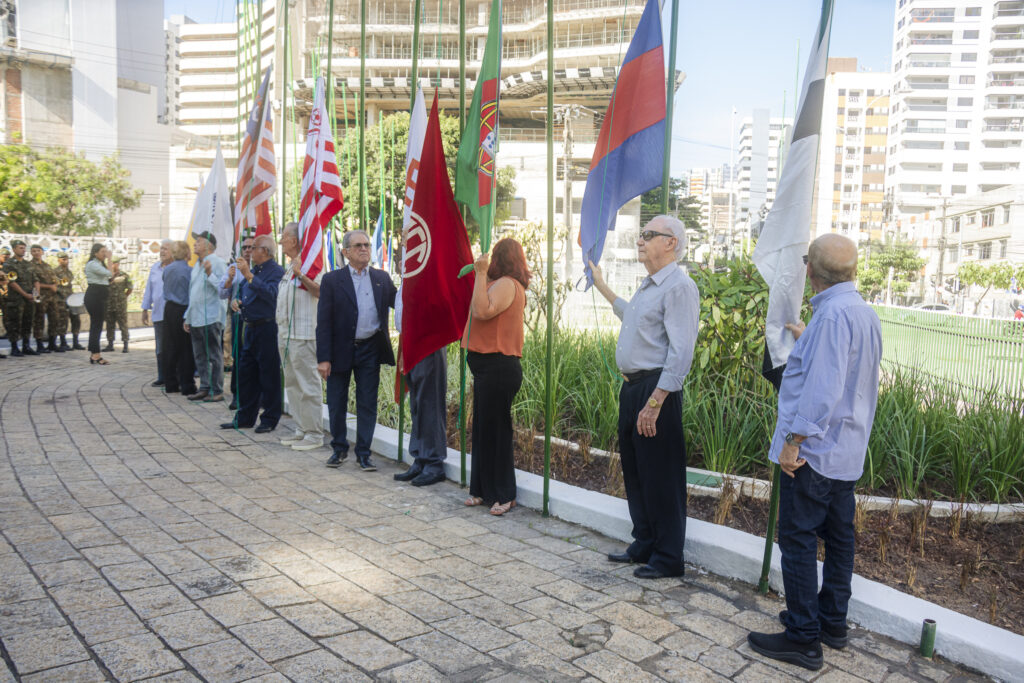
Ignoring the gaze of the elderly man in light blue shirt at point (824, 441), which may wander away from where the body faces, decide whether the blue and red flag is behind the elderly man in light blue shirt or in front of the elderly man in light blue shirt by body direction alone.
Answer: in front

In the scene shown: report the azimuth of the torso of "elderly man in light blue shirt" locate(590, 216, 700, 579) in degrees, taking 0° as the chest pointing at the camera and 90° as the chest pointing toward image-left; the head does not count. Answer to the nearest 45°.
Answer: approximately 90°

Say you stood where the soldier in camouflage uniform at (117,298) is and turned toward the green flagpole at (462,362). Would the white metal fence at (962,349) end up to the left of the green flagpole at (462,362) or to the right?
left

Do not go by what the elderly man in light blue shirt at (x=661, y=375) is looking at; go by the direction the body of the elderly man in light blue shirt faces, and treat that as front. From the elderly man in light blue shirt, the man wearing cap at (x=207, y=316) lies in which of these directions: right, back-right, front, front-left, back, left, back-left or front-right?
front-right

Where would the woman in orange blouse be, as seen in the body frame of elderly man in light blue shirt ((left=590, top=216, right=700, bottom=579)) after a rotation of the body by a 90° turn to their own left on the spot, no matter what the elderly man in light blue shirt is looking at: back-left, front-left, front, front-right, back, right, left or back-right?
back-right

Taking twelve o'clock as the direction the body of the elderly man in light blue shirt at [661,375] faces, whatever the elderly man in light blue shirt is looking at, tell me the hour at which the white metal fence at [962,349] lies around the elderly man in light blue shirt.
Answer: The white metal fence is roughly at 4 o'clock from the elderly man in light blue shirt.

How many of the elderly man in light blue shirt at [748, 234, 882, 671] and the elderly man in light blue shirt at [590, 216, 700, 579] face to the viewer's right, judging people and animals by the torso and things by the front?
0

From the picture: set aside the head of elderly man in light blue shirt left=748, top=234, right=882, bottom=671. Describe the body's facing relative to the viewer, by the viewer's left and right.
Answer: facing away from the viewer and to the left of the viewer

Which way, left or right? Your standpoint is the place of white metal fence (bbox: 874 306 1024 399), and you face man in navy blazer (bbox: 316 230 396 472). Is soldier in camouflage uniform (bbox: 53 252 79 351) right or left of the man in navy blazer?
right
